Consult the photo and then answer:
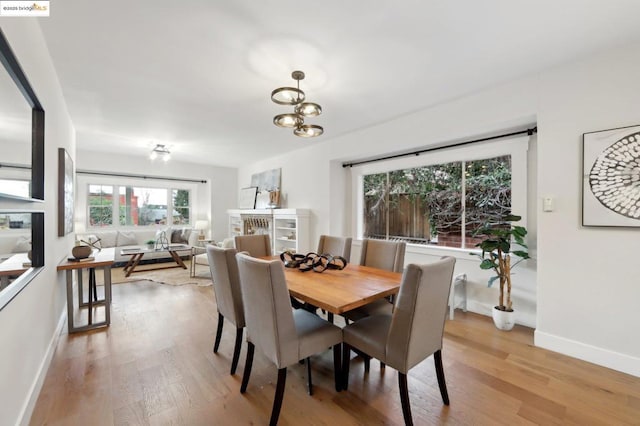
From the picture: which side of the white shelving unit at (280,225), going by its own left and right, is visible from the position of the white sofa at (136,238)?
right

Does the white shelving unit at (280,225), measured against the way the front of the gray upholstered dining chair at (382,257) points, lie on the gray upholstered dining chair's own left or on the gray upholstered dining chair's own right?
on the gray upholstered dining chair's own right

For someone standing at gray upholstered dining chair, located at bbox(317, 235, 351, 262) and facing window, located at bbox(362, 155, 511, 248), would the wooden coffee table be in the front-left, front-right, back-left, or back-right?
back-left

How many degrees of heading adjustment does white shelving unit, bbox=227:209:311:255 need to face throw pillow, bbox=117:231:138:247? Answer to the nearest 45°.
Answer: approximately 45° to its right

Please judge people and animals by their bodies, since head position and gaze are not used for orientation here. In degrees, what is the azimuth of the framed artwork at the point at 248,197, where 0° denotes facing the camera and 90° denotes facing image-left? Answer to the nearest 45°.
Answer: approximately 45°

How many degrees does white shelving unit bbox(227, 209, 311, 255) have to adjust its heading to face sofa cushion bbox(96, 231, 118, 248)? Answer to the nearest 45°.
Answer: approximately 45° to its right

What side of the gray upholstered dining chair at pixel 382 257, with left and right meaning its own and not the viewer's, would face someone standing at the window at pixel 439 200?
back

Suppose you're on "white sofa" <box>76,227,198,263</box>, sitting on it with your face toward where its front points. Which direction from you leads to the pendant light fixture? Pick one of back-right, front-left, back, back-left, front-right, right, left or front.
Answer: front

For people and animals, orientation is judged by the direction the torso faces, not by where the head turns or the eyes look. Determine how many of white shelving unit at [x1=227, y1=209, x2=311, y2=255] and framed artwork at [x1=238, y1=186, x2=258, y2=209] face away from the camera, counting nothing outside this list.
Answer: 0

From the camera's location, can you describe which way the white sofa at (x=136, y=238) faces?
facing the viewer

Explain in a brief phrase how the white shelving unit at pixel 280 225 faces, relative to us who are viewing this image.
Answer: facing the viewer and to the left of the viewer

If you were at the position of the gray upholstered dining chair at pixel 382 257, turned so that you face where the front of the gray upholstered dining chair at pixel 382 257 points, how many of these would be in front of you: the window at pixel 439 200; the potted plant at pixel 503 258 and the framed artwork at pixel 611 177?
0

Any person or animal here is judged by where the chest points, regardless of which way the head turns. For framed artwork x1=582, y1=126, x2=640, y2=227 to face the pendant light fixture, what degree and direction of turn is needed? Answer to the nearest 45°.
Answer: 0° — it already faces it

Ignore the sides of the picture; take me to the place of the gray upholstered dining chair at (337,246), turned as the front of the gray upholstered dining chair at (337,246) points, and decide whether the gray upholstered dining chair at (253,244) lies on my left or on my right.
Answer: on my right

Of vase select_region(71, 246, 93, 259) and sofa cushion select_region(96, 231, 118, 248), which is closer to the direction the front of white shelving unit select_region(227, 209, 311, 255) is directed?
the vase
